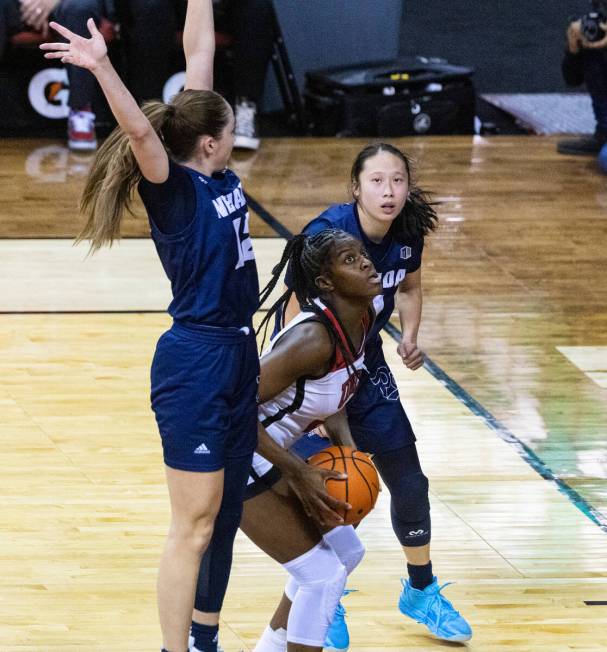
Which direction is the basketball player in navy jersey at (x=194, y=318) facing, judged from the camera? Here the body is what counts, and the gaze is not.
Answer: to the viewer's right

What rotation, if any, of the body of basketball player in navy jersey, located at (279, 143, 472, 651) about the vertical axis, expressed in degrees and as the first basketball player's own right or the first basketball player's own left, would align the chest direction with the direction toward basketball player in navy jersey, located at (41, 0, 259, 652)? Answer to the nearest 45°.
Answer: approximately 45° to the first basketball player's own right

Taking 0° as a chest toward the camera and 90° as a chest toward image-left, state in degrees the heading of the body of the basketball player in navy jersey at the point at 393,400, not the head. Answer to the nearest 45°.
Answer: approximately 0°

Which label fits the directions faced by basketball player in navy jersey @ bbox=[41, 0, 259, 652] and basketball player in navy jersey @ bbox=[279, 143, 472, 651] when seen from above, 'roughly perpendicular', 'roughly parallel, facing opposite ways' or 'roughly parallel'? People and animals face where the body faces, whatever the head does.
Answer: roughly perpendicular

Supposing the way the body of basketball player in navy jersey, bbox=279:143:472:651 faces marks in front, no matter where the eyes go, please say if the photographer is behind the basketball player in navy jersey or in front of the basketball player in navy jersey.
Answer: behind

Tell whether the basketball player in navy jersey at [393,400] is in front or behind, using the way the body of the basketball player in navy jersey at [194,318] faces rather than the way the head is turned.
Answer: in front

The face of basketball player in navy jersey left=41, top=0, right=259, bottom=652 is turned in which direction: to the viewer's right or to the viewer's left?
to the viewer's right

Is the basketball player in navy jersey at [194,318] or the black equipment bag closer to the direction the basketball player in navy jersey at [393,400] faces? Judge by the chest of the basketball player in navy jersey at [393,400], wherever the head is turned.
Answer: the basketball player in navy jersey

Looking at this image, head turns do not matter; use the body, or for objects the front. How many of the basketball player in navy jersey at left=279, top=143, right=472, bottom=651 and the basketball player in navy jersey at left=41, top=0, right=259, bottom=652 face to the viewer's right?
1

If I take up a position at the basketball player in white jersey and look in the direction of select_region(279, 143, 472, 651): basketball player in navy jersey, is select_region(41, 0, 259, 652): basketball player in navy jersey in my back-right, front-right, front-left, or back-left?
back-left

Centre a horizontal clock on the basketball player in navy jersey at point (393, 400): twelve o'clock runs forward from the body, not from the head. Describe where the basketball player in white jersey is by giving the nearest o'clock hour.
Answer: The basketball player in white jersey is roughly at 1 o'clock from the basketball player in navy jersey.
